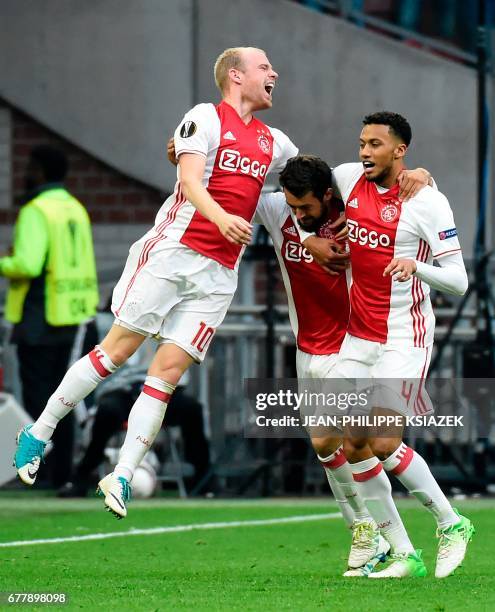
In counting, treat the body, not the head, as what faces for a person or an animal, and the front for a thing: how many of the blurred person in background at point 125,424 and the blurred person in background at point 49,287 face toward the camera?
1

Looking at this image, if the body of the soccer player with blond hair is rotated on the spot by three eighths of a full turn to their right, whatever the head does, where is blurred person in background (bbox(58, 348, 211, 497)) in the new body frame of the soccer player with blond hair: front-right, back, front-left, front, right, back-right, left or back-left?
right

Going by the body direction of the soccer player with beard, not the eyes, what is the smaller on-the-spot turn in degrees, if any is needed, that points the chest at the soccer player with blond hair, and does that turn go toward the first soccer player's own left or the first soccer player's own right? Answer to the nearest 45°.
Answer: approximately 135° to the first soccer player's own right

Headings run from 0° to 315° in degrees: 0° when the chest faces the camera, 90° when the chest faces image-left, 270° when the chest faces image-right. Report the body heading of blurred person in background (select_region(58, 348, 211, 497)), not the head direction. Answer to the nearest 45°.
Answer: approximately 0°

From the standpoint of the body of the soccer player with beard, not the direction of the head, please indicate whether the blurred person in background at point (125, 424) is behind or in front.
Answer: behind
